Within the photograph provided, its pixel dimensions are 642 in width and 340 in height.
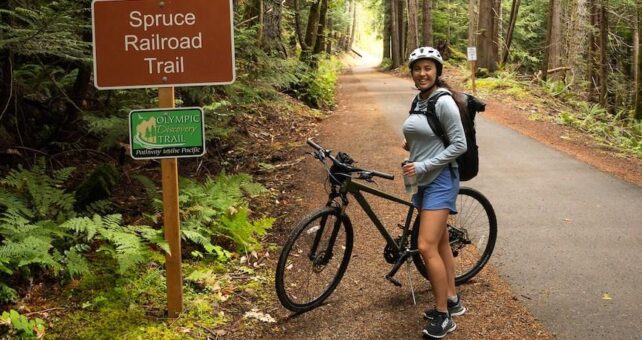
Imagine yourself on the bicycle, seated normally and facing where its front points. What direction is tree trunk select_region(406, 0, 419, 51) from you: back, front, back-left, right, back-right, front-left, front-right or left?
back-right

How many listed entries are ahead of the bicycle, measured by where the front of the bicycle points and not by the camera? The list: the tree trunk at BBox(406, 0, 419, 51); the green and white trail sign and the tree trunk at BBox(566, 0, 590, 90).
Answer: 1

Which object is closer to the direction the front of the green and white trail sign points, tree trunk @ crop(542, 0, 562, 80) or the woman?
the woman

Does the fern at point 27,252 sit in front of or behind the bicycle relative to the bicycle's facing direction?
in front

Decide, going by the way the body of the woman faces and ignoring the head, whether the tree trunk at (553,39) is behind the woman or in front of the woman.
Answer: behind

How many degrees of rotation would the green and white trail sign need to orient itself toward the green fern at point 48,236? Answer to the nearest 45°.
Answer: approximately 135° to its right

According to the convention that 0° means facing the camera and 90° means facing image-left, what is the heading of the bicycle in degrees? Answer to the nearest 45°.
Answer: approximately 45°

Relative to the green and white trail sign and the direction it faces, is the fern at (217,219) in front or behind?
behind

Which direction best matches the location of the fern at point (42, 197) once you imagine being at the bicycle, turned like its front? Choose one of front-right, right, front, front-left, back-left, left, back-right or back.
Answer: front-right

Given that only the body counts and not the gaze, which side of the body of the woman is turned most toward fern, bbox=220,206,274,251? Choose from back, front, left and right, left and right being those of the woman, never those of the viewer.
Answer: right
